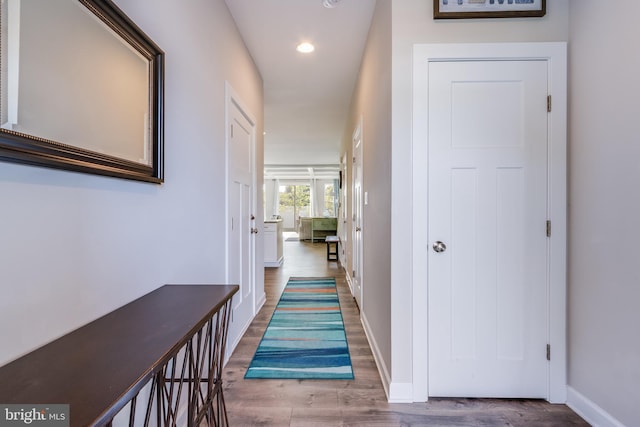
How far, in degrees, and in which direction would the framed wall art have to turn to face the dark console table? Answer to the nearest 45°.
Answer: approximately 45° to its right

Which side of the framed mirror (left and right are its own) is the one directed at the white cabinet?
left

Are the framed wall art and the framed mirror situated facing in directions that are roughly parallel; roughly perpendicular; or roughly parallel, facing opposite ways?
roughly perpendicular

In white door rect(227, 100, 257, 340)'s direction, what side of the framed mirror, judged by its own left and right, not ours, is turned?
left

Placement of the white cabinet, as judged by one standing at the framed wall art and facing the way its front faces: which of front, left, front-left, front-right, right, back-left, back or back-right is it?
back-right

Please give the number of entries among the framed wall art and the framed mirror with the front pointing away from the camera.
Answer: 0

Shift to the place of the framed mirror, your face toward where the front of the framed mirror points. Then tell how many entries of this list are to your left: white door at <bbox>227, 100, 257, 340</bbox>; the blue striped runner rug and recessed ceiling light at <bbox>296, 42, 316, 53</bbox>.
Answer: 3

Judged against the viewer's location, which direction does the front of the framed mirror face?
facing the viewer and to the right of the viewer

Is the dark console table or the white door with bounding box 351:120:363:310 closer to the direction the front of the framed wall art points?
the dark console table
